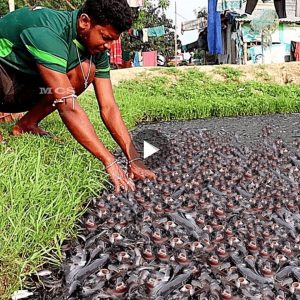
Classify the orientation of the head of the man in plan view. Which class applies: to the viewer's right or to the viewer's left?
to the viewer's right

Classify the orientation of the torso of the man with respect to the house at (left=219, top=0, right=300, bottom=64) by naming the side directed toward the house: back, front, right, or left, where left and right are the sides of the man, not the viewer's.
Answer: left

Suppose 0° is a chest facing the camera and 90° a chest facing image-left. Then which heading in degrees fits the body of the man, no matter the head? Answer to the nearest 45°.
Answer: approximately 315°

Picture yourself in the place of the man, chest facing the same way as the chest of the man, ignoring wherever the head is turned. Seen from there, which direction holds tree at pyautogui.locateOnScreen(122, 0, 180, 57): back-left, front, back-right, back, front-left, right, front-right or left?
back-left
